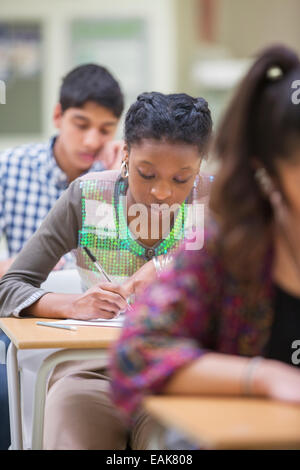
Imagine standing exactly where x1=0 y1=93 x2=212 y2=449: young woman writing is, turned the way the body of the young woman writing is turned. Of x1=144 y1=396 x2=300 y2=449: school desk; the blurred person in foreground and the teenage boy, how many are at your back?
1

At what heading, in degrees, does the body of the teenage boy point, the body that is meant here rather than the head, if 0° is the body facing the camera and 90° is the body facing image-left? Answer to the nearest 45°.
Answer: approximately 315°

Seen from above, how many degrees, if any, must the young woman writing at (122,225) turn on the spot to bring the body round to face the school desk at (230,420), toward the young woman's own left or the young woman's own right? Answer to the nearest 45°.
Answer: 0° — they already face it

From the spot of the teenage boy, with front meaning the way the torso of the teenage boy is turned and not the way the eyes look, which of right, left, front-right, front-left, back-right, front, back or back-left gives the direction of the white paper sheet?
front-right

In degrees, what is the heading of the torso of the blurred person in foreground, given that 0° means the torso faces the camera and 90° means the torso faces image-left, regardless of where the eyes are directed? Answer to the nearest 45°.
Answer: approximately 315°

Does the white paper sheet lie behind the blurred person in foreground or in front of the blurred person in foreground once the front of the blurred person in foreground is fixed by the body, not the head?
behind
